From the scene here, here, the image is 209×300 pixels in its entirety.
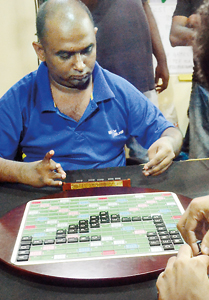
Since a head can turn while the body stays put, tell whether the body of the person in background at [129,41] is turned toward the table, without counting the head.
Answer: yes

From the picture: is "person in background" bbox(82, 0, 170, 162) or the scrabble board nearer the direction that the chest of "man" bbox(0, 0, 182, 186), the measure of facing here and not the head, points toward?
the scrabble board

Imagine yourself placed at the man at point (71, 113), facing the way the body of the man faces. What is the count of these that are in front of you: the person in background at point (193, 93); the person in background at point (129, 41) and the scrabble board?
1

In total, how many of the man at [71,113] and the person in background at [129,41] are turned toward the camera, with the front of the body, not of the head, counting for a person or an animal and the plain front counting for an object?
2

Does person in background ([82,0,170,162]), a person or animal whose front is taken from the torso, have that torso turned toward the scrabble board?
yes

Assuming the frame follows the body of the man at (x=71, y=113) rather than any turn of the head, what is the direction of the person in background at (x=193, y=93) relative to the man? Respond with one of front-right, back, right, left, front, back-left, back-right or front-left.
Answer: back-left

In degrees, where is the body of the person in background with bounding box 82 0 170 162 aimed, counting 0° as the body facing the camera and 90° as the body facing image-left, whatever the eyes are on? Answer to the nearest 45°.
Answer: approximately 0°

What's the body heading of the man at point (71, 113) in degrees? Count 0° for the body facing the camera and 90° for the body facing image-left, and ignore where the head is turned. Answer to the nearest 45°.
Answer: approximately 0°
